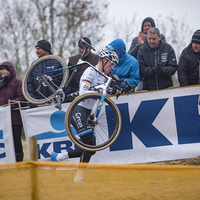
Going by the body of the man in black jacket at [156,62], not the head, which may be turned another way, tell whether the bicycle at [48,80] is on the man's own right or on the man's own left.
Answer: on the man's own right

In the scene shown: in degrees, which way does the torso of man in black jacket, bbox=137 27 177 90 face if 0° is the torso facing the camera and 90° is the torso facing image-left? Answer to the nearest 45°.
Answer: approximately 0°

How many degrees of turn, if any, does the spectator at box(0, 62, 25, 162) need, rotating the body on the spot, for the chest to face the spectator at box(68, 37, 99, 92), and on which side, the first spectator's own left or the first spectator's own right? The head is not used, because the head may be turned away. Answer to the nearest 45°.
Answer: approximately 90° to the first spectator's own left
